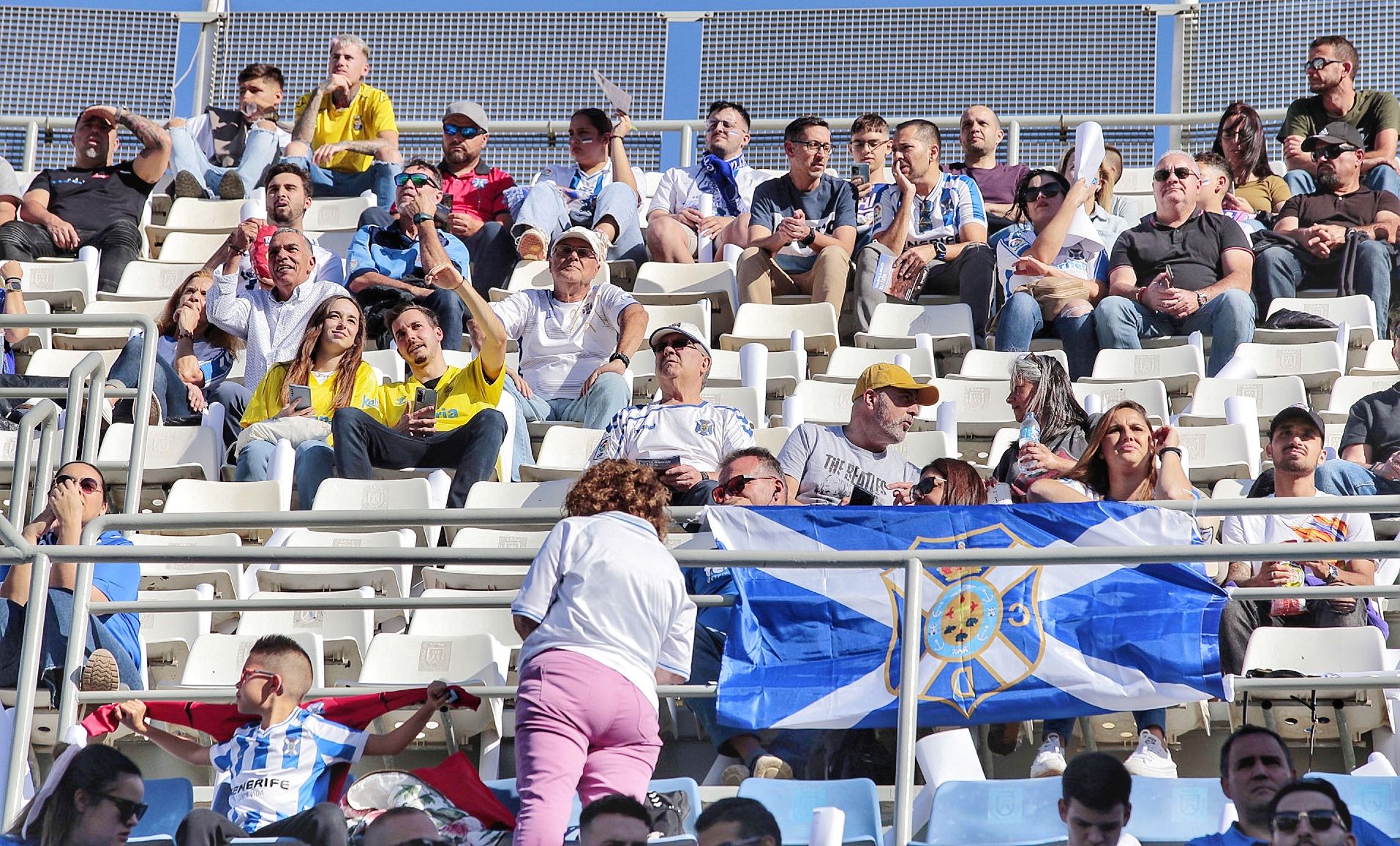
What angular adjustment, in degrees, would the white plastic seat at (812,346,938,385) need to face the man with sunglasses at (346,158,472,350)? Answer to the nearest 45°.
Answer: approximately 90° to its right

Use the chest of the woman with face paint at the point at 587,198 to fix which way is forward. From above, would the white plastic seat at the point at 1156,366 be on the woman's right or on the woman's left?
on the woman's left

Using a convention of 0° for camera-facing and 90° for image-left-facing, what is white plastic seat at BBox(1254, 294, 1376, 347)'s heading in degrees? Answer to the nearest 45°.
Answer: approximately 0°

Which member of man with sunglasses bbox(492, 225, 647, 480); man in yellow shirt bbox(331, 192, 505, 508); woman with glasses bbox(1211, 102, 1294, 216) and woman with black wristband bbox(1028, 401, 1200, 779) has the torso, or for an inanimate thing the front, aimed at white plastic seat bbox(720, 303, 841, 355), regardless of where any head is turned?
woman with glasses bbox(1211, 102, 1294, 216)

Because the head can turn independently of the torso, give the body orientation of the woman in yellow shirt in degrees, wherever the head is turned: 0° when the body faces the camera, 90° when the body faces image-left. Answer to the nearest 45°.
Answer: approximately 0°

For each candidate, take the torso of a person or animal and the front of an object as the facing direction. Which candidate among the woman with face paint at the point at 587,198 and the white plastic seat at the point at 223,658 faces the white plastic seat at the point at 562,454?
the woman with face paint

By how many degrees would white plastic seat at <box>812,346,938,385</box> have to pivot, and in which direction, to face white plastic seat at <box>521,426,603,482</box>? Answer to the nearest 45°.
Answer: approximately 45° to its right

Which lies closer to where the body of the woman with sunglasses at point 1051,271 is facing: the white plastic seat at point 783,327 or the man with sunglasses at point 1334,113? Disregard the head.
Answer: the white plastic seat
